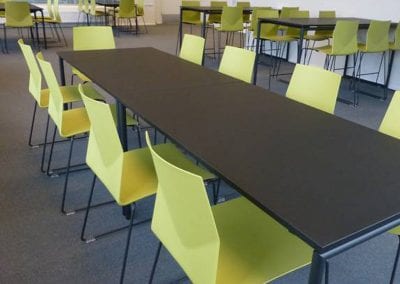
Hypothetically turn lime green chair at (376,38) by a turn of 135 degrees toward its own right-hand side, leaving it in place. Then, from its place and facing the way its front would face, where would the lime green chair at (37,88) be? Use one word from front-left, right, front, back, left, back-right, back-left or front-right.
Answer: back-right

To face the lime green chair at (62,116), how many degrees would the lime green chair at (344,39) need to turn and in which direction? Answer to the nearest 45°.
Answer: approximately 90° to its left

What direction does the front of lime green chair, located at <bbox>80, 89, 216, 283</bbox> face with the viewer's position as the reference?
facing away from the viewer and to the right of the viewer

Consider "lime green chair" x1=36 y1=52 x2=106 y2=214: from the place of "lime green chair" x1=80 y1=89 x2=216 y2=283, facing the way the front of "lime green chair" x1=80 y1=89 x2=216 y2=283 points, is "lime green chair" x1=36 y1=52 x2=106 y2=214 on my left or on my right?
on my left

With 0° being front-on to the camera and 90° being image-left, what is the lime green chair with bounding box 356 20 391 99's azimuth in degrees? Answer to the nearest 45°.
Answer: approximately 135°
